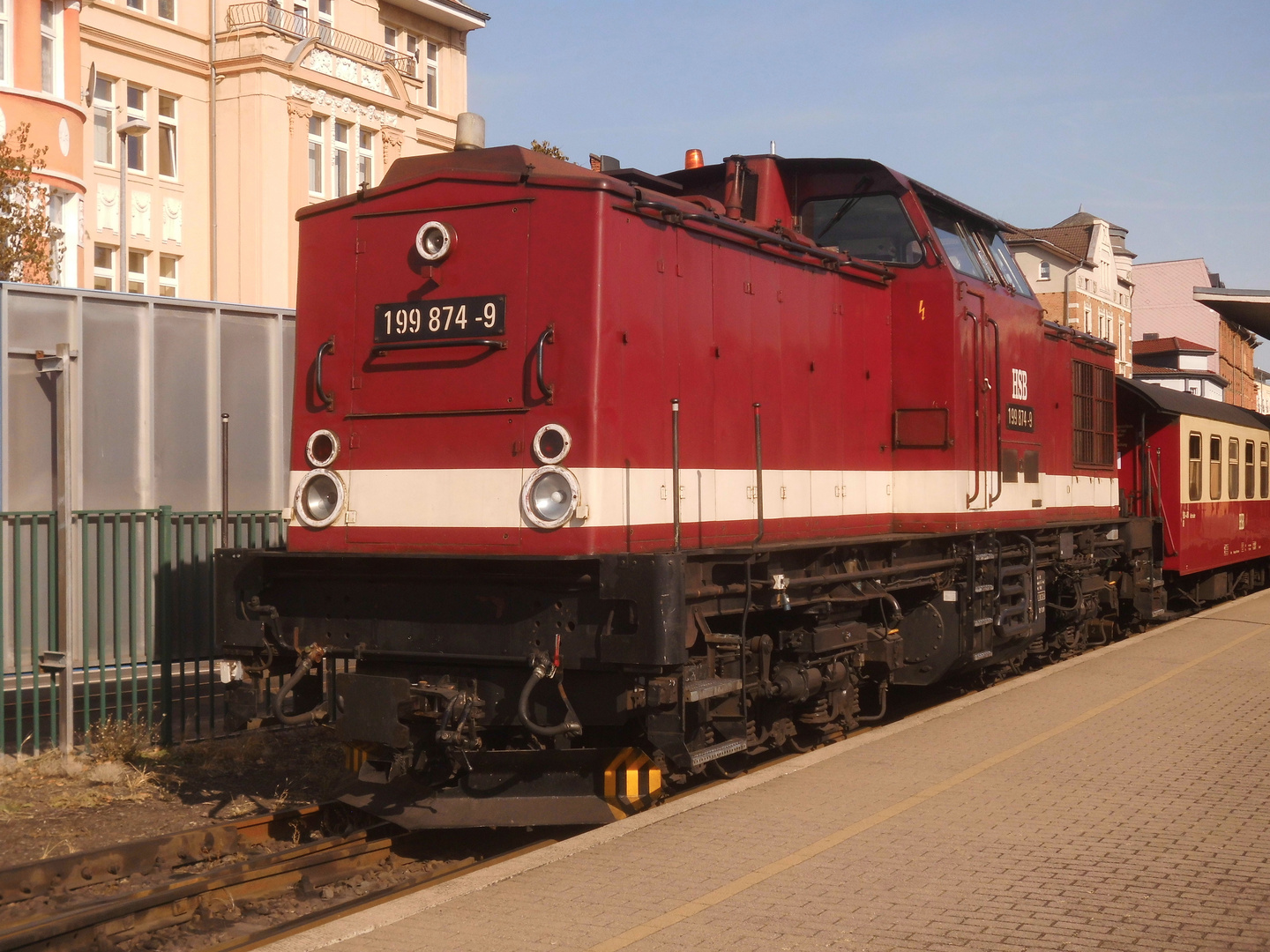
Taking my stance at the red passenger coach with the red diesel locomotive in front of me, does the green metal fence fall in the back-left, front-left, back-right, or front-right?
front-right

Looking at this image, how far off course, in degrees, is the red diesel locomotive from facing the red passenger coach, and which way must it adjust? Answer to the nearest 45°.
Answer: approximately 180°

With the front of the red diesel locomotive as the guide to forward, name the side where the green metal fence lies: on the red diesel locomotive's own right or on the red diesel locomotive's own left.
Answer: on the red diesel locomotive's own right

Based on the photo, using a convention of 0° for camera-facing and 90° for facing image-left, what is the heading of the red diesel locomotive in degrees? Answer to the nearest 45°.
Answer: approximately 45°

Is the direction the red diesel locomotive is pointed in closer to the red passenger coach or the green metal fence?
the green metal fence
